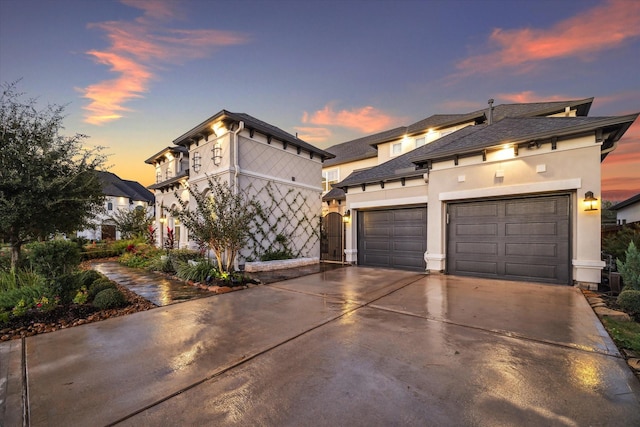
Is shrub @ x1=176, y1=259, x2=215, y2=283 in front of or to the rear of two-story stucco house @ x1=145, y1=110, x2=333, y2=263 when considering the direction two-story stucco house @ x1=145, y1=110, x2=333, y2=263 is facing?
in front

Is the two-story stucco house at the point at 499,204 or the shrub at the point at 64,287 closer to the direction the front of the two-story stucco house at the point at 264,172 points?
the shrub

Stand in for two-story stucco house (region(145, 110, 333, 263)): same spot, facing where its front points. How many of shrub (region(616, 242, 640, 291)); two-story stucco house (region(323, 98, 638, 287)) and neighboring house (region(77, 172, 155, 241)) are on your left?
2

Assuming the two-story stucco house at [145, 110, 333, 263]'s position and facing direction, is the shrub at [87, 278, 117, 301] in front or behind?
in front

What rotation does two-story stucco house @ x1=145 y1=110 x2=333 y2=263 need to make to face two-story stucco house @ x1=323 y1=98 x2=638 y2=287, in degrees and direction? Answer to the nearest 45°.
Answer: approximately 90° to its left

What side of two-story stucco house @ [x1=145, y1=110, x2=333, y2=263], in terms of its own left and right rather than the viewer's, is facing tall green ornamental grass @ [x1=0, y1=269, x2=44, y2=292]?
front

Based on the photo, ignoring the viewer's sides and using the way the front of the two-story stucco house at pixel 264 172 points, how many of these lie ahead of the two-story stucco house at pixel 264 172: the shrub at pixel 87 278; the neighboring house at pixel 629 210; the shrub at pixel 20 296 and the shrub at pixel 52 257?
3

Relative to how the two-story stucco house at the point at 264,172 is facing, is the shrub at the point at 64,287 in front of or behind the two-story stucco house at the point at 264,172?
in front

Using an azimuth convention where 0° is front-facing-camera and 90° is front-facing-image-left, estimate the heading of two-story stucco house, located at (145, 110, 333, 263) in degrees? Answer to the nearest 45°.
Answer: approximately 45°

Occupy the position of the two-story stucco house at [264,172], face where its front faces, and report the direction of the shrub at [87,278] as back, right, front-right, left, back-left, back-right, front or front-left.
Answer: front

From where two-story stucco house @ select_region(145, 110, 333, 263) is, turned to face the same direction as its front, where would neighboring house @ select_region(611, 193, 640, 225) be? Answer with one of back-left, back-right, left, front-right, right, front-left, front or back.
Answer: back-left

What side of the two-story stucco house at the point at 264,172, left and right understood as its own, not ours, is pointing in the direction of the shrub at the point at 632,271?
left

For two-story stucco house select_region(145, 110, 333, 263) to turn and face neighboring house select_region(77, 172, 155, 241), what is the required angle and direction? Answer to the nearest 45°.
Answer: approximately 90° to its right

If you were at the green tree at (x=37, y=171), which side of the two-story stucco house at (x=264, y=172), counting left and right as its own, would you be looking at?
front
